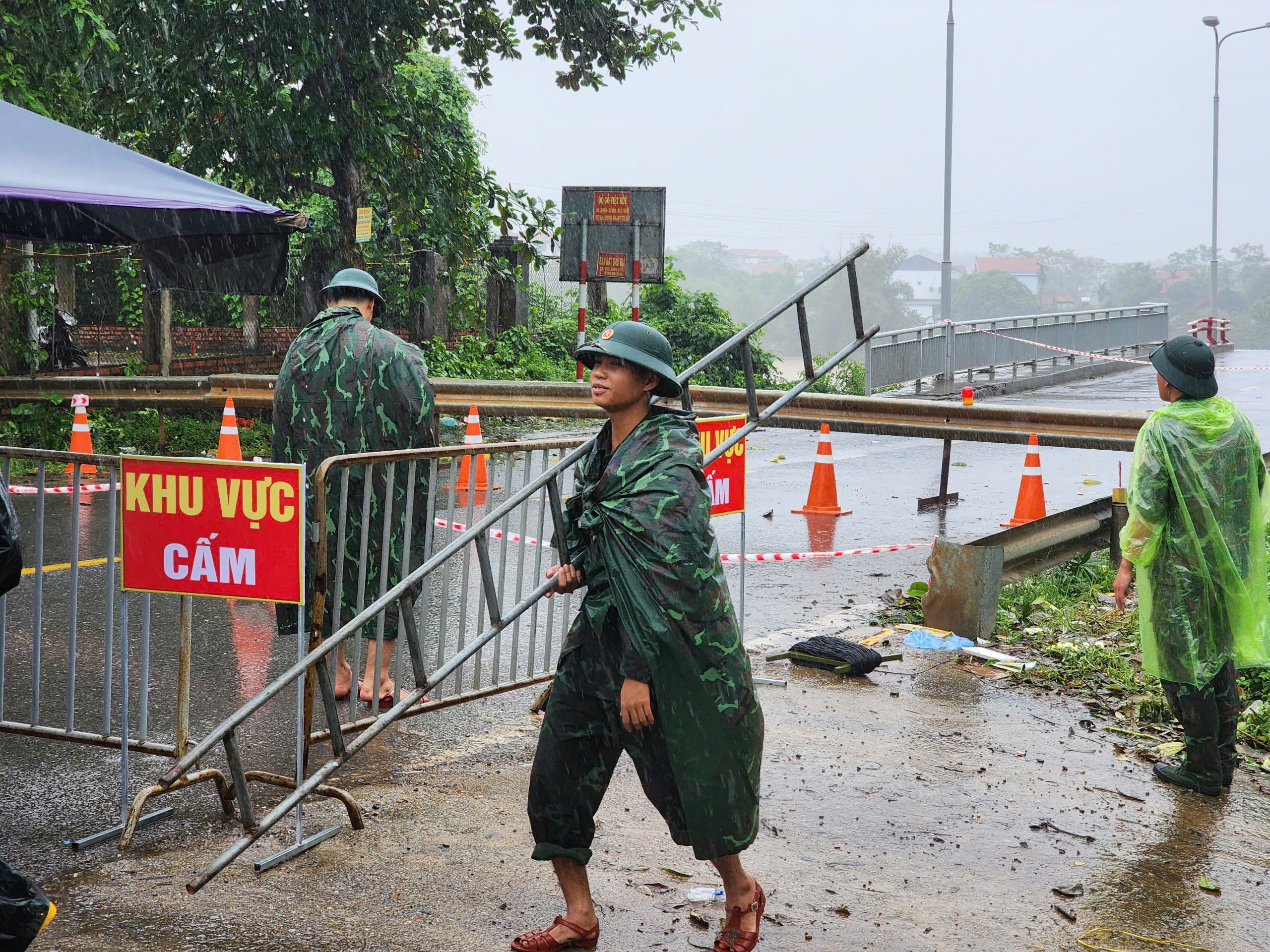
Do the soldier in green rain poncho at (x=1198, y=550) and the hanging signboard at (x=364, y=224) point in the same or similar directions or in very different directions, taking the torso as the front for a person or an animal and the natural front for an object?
very different directions

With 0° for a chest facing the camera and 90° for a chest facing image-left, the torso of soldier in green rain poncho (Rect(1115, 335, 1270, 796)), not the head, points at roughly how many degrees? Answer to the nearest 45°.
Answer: approximately 135°

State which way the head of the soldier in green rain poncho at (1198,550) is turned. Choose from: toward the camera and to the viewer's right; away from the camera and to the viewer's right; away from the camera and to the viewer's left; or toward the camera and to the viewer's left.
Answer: away from the camera and to the viewer's left

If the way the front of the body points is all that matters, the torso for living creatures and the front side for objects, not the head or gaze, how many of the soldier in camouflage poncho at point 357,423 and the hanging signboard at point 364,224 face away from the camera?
1

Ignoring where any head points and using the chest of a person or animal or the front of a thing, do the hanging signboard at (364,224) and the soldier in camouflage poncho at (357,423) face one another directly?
yes

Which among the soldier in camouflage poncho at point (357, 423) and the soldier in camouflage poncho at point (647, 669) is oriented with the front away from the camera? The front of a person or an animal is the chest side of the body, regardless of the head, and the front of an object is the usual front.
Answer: the soldier in camouflage poncho at point (357, 423)

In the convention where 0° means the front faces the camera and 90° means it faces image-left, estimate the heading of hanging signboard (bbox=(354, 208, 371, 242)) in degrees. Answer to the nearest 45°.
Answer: approximately 0°

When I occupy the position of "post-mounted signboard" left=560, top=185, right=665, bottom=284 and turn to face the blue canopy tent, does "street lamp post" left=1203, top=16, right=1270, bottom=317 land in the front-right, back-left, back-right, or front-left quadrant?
back-left

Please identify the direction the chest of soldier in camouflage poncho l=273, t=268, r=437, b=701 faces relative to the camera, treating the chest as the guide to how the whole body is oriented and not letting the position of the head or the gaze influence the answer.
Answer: away from the camera

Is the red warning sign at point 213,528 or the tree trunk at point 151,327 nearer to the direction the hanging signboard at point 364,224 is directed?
the red warning sign

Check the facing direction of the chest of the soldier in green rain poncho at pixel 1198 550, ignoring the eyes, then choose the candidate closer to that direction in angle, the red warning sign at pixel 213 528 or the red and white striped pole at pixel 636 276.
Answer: the red and white striped pole
